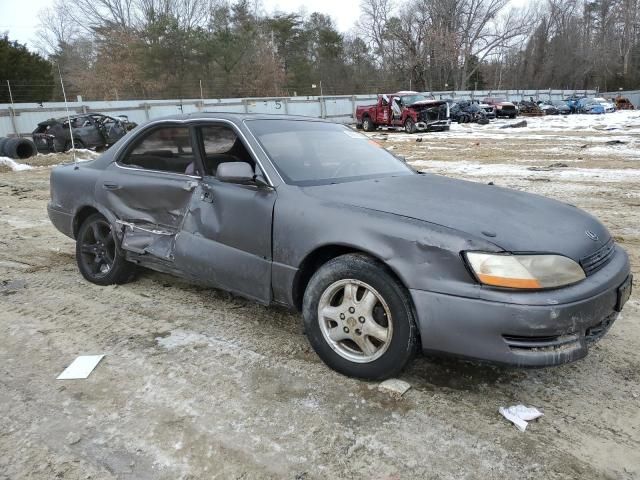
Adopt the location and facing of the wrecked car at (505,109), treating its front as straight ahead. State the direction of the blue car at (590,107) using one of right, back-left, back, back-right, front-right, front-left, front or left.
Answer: left

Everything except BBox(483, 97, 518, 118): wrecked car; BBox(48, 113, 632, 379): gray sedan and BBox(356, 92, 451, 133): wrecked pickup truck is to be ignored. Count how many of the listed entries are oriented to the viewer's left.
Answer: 0

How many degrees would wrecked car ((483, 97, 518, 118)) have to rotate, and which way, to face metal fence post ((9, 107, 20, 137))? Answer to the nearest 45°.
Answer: approximately 90° to its right

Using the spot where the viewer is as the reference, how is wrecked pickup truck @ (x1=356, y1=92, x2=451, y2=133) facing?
facing the viewer and to the right of the viewer

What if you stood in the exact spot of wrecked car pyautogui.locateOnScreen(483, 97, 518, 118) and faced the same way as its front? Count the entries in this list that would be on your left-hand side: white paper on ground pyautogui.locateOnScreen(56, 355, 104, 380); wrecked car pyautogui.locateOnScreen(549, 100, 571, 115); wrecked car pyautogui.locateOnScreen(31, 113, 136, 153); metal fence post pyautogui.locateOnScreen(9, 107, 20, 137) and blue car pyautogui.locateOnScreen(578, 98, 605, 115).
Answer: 2

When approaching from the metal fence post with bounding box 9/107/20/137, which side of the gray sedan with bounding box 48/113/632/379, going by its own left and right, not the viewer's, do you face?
back

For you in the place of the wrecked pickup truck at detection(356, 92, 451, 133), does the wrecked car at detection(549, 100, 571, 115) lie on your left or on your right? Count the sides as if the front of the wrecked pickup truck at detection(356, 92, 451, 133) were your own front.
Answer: on your left
